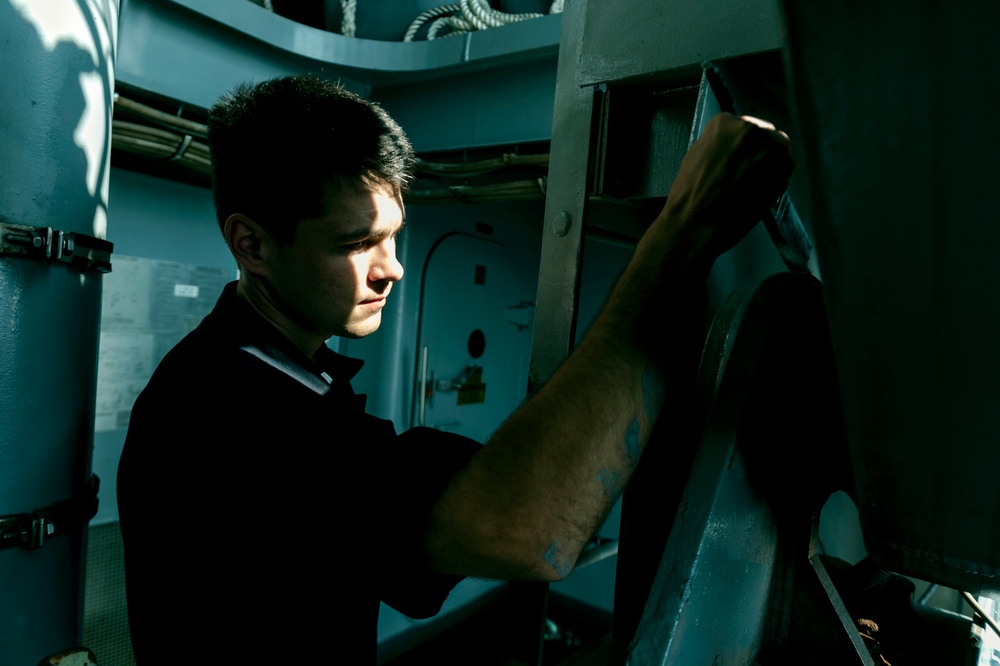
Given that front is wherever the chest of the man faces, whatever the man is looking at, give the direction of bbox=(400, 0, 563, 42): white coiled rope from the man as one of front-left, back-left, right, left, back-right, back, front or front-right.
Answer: left

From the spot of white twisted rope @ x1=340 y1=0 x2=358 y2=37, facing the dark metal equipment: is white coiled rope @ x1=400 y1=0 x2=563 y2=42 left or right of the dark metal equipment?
left

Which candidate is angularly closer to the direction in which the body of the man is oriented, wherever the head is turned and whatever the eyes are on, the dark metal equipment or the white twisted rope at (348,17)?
the dark metal equipment

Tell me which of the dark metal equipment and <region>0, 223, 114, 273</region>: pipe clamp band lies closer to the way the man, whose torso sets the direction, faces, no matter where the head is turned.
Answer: the dark metal equipment

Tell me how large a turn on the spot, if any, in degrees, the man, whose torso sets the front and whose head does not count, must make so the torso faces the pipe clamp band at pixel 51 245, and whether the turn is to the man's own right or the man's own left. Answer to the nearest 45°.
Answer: approximately 135° to the man's own left

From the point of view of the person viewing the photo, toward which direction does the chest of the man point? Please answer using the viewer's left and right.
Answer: facing to the right of the viewer

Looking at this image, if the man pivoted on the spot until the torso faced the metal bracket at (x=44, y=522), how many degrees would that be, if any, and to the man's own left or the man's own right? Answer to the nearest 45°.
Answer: approximately 135° to the man's own left

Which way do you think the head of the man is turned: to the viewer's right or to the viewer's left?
to the viewer's right

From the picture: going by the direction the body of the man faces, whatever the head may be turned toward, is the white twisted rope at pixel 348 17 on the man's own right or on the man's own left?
on the man's own left

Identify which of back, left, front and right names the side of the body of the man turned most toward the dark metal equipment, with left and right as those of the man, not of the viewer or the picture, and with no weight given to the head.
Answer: front
